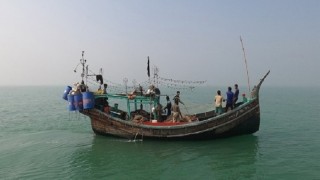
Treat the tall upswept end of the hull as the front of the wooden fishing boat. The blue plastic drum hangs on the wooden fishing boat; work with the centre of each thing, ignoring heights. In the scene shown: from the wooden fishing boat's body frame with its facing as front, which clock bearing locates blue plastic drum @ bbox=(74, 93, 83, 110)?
The blue plastic drum is roughly at 6 o'clock from the wooden fishing boat.

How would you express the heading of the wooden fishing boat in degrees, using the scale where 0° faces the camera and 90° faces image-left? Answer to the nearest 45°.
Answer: approximately 270°

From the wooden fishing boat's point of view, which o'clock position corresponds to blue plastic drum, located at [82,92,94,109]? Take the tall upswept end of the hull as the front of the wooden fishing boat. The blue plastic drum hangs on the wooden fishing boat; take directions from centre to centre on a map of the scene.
The blue plastic drum is roughly at 6 o'clock from the wooden fishing boat.
